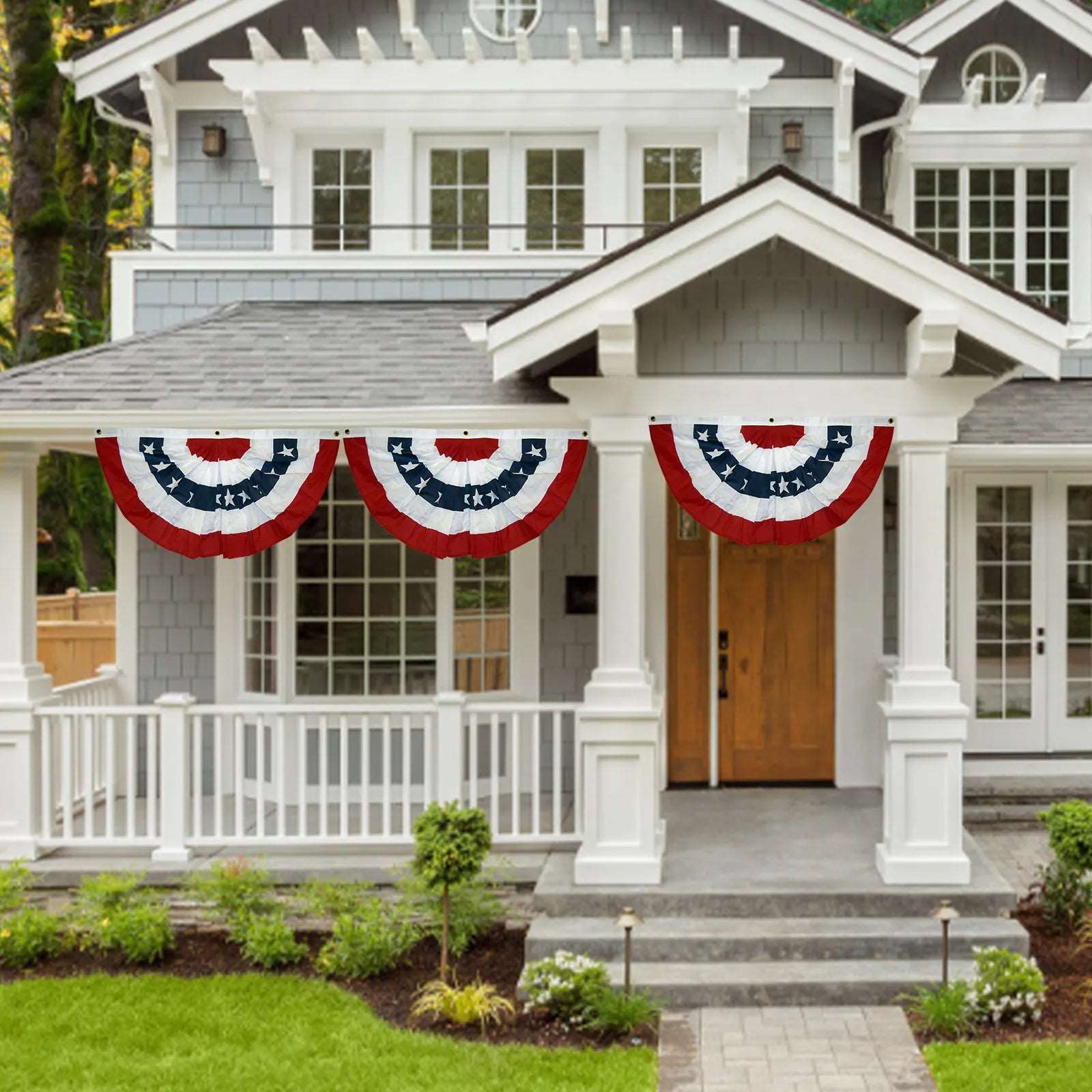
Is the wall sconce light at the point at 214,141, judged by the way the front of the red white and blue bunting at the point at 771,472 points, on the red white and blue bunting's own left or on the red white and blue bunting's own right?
on the red white and blue bunting's own right

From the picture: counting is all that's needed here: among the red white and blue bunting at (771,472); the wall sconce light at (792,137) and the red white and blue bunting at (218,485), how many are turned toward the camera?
3

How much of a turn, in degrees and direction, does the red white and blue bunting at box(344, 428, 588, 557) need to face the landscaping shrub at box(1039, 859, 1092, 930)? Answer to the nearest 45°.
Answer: approximately 90° to its left

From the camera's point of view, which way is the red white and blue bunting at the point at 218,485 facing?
toward the camera

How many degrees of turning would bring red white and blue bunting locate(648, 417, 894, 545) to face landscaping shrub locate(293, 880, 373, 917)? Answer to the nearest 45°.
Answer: approximately 90° to its right

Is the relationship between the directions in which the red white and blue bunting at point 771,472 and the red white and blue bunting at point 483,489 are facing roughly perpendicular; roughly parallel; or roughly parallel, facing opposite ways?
roughly parallel

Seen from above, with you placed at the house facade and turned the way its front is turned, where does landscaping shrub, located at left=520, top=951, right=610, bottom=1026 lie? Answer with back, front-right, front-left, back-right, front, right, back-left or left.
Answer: front

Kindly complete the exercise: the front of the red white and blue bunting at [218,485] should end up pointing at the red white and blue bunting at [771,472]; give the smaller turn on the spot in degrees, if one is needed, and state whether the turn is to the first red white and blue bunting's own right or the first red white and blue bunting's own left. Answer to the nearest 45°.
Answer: approximately 90° to the first red white and blue bunting's own left

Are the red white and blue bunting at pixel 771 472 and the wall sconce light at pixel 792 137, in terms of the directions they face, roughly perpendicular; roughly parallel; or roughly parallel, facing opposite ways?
roughly parallel

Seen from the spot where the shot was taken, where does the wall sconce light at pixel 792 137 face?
facing the viewer

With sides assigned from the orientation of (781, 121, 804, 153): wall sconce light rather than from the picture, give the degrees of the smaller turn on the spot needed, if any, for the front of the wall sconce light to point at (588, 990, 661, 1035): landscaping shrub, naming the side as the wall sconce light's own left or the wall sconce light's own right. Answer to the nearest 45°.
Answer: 0° — it already faces it

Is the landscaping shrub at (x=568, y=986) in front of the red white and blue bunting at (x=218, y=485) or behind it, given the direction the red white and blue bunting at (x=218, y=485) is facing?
in front
